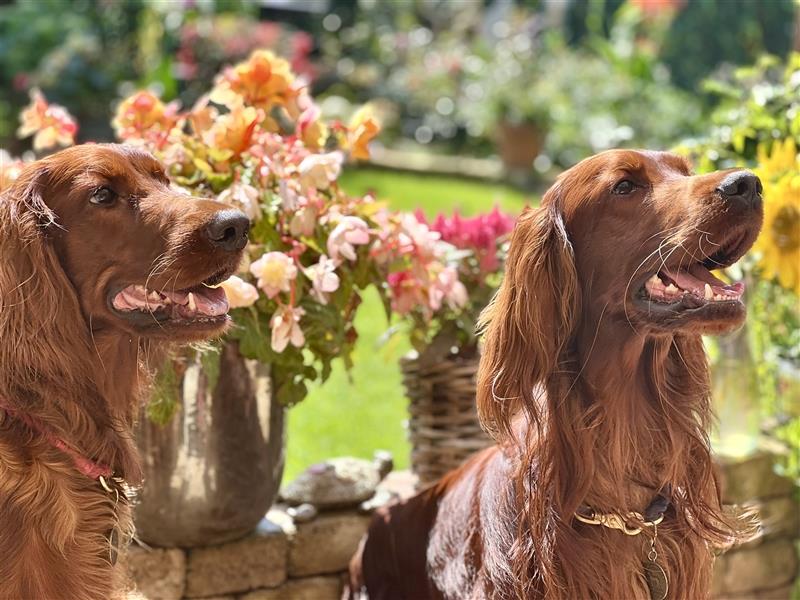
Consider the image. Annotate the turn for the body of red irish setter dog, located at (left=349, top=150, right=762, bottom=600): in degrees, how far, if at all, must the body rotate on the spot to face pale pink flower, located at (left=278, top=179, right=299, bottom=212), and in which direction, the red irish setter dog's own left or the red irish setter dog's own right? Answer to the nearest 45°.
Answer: approximately 180°

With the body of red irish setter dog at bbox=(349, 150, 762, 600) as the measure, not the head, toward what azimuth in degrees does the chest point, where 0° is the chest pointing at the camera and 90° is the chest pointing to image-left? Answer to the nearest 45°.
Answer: approximately 315°

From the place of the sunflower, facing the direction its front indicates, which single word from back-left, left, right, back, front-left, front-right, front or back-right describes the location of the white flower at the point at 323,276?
front-right

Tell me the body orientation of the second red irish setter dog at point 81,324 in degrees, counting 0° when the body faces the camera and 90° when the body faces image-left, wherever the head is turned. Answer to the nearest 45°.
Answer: approximately 270°

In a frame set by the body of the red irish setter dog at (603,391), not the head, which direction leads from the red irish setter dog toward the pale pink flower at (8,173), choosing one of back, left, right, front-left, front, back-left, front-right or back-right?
back-right

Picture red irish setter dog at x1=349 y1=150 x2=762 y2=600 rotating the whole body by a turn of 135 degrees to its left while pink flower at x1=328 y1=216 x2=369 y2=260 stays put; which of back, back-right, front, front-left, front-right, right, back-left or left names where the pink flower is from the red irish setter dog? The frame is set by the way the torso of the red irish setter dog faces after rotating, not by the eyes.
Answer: front-left

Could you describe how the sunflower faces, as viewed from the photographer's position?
facing the viewer

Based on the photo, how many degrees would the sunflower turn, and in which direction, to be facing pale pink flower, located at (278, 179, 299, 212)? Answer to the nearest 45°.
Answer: approximately 45° to its right

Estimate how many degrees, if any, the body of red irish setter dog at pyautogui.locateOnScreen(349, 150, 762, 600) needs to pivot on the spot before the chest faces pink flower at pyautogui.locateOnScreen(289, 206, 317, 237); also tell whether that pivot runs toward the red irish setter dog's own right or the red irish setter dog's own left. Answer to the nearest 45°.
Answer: approximately 180°

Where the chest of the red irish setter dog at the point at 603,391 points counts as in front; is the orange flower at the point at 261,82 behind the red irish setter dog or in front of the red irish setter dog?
behind

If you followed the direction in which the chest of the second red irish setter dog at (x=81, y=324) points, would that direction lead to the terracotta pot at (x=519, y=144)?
no
